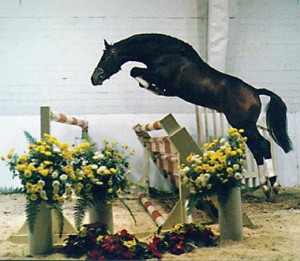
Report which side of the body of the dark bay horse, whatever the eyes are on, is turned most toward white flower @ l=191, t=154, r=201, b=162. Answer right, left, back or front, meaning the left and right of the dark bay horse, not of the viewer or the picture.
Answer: left

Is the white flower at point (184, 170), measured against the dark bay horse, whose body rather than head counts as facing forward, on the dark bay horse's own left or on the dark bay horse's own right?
on the dark bay horse's own left

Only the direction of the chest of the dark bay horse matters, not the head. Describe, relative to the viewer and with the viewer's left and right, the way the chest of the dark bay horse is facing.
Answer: facing to the left of the viewer

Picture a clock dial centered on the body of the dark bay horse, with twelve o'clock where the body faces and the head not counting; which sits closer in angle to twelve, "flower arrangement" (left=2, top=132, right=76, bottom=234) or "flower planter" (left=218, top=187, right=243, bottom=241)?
the flower arrangement

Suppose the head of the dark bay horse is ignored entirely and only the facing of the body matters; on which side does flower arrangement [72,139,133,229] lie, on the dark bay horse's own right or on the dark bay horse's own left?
on the dark bay horse's own left

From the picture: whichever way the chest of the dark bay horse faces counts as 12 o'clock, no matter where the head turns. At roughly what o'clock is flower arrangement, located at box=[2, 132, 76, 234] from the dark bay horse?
The flower arrangement is roughly at 10 o'clock from the dark bay horse.

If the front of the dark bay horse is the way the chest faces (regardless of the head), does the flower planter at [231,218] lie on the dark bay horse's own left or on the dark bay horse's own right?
on the dark bay horse's own left

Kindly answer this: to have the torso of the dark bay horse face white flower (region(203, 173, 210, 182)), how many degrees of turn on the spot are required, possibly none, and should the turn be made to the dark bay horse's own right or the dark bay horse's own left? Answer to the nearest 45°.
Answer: approximately 90° to the dark bay horse's own left
